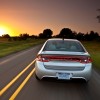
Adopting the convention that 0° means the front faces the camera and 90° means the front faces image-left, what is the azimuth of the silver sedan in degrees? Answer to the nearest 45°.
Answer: approximately 180°
